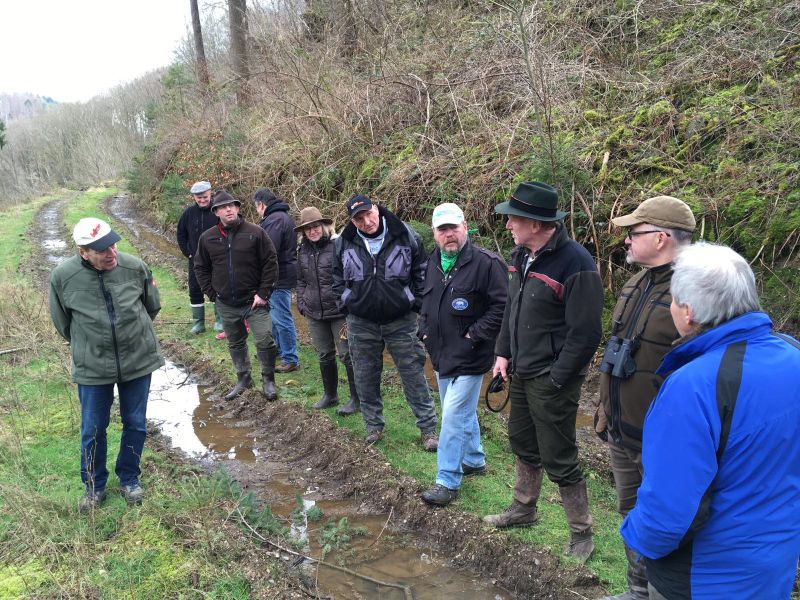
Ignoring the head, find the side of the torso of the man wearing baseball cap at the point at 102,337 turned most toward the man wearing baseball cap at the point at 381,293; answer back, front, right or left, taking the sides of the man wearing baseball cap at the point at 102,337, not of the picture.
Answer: left

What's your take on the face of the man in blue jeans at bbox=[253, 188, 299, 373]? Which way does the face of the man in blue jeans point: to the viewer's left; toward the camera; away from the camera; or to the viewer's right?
to the viewer's left

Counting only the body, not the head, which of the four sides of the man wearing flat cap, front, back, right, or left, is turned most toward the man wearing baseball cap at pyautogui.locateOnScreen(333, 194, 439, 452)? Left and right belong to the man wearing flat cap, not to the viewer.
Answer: front

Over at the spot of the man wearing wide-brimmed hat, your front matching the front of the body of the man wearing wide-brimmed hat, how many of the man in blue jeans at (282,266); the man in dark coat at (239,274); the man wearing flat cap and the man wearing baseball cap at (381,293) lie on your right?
4

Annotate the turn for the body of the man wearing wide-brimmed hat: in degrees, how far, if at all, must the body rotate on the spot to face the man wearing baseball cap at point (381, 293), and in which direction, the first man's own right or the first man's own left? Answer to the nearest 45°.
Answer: approximately 90° to the first man's own right

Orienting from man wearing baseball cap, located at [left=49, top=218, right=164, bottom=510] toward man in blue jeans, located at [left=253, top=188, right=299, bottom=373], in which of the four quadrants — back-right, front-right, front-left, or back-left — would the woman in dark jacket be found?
front-right

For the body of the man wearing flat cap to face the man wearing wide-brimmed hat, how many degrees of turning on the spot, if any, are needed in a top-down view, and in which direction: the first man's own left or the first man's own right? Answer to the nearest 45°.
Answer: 0° — they already face them

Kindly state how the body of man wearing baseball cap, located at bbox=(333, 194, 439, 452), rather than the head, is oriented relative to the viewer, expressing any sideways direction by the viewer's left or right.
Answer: facing the viewer

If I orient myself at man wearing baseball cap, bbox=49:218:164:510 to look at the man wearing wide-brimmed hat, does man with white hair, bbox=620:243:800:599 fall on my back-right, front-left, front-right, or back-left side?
front-right

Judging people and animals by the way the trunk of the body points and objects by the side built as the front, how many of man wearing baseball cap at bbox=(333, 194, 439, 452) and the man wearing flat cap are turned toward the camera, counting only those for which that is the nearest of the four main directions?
2

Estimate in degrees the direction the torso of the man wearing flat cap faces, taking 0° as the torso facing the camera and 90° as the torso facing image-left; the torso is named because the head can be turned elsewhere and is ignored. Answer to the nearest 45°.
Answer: approximately 0°

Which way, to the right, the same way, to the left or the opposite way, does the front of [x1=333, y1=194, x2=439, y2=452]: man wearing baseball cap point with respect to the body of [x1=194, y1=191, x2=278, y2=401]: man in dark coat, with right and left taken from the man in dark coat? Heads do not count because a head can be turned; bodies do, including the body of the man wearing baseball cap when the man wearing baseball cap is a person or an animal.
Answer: the same way

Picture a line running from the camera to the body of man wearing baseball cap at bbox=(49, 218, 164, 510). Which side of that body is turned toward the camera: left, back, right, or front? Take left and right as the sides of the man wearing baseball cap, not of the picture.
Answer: front

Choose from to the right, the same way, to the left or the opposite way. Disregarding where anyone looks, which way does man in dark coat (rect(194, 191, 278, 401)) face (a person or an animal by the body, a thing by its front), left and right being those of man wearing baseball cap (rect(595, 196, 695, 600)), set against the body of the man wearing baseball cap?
to the left

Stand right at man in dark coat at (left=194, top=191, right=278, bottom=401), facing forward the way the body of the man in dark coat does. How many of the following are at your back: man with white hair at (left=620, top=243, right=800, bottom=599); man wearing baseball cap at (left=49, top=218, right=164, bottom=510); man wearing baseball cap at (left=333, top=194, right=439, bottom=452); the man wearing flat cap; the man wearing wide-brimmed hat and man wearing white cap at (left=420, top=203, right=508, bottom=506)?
1

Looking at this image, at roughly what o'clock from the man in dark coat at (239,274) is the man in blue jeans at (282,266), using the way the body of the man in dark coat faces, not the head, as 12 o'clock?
The man in blue jeans is roughly at 7 o'clock from the man in dark coat.

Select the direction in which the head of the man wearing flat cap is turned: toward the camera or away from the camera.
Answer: toward the camera

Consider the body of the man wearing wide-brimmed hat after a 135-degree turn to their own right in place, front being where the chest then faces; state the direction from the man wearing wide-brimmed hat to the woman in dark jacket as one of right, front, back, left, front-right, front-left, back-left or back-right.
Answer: front-left

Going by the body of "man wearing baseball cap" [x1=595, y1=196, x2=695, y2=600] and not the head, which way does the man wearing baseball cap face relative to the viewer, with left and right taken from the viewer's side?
facing the viewer and to the left of the viewer

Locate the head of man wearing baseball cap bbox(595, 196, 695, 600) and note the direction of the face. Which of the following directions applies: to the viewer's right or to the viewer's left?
to the viewer's left
